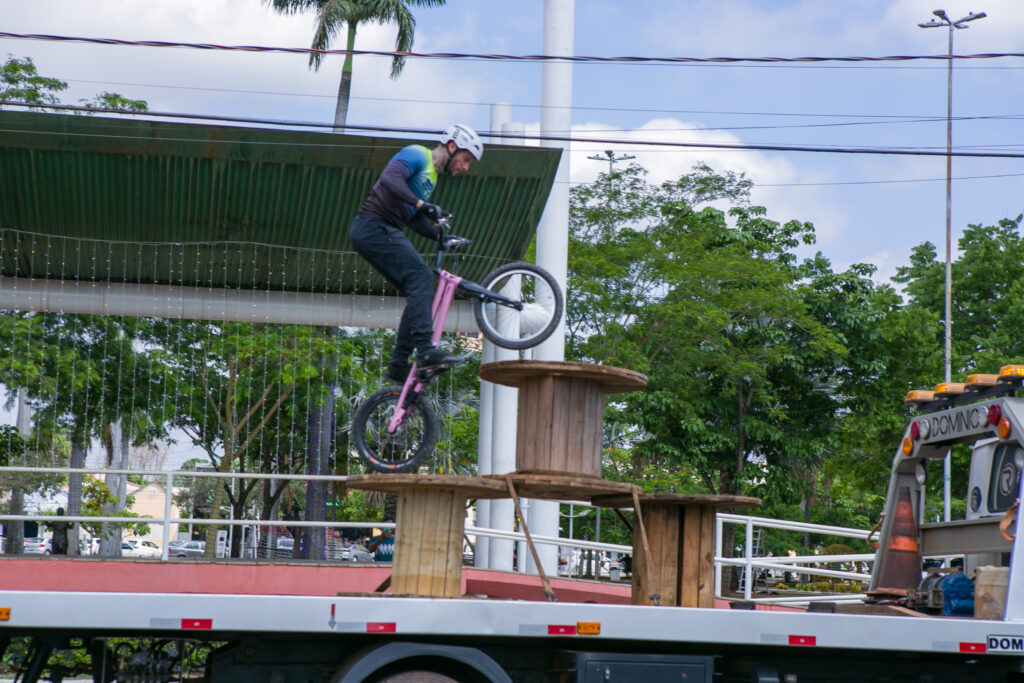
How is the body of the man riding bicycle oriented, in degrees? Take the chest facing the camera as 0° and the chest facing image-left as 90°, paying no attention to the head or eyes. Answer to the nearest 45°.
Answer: approximately 270°

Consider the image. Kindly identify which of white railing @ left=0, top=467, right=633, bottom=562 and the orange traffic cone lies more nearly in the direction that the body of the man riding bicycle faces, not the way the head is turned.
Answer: the orange traffic cone

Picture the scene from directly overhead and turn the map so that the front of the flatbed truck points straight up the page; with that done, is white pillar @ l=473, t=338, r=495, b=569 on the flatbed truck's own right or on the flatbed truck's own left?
on the flatbed truck's own left

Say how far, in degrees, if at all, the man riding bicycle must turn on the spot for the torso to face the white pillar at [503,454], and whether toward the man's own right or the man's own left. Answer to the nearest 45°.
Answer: approximately 90° to the man's own left

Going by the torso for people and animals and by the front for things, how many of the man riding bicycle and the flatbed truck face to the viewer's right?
2

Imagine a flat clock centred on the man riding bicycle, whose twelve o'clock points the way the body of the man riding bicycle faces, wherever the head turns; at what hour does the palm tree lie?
The palm tree is roughly at 9 o'clock from the man riding bicycle.

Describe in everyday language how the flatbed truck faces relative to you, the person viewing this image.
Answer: facing to the right of the viewer

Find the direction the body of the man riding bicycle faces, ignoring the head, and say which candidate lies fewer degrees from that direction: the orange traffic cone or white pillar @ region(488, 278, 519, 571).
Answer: the orange traffic cone
